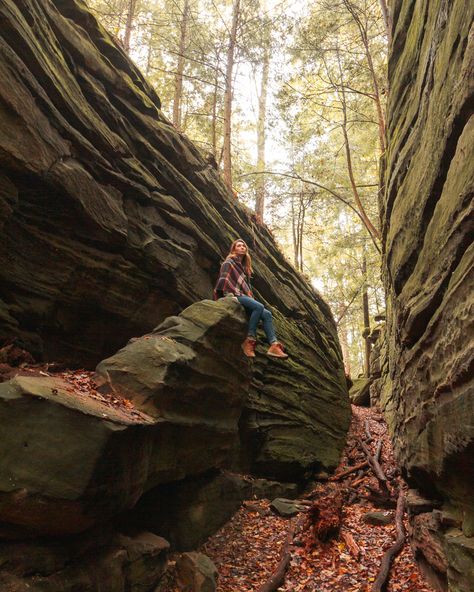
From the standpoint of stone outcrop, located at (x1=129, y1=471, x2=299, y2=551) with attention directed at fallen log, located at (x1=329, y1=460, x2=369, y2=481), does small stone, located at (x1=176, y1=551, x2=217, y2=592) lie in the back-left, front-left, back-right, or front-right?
back-right

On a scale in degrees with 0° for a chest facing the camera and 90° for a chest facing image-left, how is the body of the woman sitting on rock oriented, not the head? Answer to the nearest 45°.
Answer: approximately 315°

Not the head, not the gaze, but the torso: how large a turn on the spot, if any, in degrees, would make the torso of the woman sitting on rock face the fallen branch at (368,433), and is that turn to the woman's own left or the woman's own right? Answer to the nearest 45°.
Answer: approximately 90° to the woman's own left

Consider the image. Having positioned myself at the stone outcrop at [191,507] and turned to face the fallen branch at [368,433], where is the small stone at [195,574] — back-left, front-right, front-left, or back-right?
back-right
